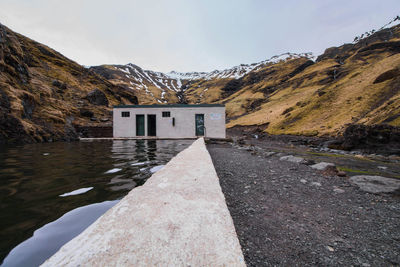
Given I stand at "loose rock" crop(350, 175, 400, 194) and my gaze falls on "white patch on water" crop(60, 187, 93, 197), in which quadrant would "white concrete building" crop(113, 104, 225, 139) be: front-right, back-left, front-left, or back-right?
front-right

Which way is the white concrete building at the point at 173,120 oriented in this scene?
toward the camera

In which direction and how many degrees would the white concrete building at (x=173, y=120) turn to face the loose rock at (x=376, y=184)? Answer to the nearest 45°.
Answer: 0° — it already faces it

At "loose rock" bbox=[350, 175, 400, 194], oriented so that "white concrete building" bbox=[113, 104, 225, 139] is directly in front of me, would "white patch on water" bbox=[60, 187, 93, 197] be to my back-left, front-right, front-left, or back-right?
front-left

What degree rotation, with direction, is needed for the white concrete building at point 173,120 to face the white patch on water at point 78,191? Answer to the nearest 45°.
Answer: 0° — it already faces it
